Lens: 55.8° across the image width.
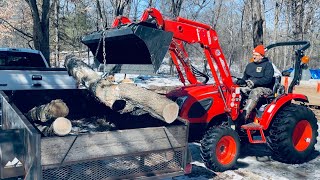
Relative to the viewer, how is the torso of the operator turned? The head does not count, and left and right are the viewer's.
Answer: facing the viewer and to the left of the viewer

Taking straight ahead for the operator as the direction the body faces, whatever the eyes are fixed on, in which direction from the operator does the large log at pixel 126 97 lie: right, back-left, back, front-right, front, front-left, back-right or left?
front

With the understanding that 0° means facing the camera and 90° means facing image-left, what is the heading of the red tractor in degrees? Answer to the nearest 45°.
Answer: approximately 45°

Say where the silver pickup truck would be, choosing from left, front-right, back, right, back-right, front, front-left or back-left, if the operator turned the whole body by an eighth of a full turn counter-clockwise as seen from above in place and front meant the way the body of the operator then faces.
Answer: right

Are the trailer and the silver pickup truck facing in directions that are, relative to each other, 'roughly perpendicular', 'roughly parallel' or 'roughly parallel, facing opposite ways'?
roughly parallel

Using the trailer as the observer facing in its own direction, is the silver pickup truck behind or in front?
in front

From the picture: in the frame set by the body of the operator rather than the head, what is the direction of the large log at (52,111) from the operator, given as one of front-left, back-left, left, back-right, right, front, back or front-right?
front

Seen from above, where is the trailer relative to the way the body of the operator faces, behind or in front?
in front

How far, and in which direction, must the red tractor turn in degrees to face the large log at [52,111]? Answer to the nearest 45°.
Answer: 0° — it already faces it

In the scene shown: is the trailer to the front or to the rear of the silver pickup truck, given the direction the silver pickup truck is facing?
to the rear

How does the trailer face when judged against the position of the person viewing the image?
facing away from the viewer and to the left of the viewer

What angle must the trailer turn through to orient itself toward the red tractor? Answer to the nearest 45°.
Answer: approximately 90° to its right

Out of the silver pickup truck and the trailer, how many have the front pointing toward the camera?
0

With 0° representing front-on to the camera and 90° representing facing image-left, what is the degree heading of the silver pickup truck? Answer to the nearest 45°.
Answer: approximately 135°
